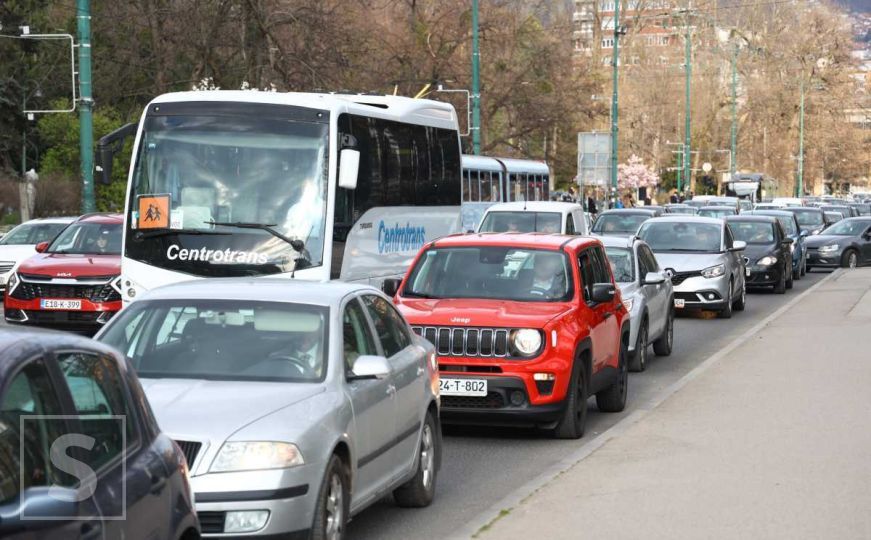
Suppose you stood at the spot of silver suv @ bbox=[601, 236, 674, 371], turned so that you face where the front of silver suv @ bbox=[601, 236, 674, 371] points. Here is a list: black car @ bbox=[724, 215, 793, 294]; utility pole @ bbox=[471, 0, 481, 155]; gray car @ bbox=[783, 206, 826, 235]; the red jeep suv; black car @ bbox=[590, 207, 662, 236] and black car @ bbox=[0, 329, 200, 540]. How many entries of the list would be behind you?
4

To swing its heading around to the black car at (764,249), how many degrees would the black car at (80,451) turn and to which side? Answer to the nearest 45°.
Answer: approximately 180°

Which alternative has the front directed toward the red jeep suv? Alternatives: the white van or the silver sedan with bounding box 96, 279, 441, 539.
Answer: the white van

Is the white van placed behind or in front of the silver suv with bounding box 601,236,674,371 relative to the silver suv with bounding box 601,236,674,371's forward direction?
behind

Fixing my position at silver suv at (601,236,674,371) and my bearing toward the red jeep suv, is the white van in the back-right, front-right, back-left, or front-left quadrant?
back-right

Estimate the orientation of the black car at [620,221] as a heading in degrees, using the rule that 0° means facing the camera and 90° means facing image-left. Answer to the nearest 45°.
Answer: approximately 45°

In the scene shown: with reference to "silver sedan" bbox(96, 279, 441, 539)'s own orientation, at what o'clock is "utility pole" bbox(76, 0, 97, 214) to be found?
The utility pole is roughly at 4 o'clock from the silver sedan.

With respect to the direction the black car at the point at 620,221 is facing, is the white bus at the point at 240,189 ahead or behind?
ahead

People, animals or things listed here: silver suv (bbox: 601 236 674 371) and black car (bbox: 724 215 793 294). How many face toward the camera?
2

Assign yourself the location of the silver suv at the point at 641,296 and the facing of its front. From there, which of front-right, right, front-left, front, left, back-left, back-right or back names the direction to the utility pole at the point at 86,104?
back-right

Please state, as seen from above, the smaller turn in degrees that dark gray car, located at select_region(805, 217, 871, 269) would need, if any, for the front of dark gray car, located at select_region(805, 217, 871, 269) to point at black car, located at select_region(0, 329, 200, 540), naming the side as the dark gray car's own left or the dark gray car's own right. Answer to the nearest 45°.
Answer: approximately 45° to the dark gray car's own left
